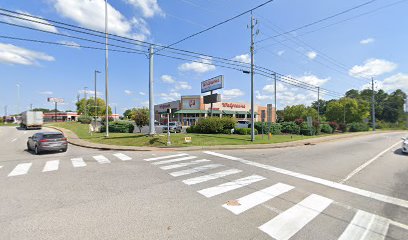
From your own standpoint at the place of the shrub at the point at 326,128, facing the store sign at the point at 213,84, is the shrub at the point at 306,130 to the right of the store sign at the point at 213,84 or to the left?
left

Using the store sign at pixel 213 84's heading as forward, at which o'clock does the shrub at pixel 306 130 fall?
The shrub is roughly at 8 o'clock from the store sign.

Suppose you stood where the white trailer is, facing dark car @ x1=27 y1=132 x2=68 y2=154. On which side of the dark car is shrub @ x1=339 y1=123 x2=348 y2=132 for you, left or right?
left

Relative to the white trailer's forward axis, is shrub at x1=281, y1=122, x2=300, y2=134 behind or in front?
behind

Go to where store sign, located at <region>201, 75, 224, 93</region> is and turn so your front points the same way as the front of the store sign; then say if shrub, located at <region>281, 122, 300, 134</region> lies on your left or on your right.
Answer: on your left

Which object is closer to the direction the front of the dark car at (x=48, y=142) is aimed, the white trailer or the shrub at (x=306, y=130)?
the white trailer

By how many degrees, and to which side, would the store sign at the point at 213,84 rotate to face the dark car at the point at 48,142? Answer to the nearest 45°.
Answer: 0° — it already faces it

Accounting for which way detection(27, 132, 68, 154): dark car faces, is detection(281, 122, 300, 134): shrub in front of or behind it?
behind

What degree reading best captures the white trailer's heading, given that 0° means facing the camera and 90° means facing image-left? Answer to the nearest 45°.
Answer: approximately 135°

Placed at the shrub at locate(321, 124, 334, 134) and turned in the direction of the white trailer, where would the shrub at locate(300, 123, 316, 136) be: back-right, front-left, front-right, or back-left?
front-left

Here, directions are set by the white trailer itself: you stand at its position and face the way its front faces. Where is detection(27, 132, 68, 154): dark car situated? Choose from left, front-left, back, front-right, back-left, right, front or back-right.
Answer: back-left

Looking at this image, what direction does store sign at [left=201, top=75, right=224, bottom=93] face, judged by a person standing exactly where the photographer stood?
facing the viewer and to the left of the viewer

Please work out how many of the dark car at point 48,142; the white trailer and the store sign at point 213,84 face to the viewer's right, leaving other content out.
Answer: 0
